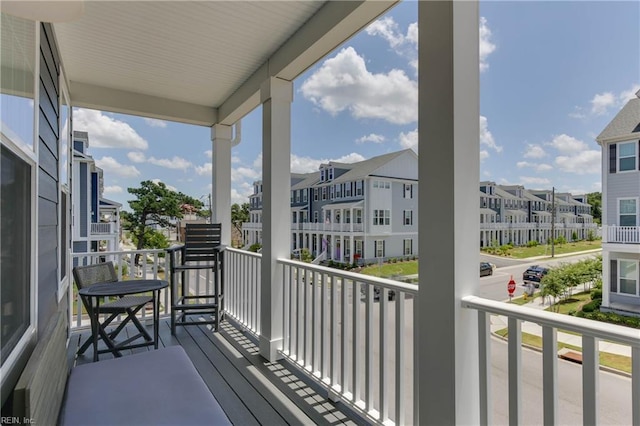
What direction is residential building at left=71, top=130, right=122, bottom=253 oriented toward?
to the viewer's right
